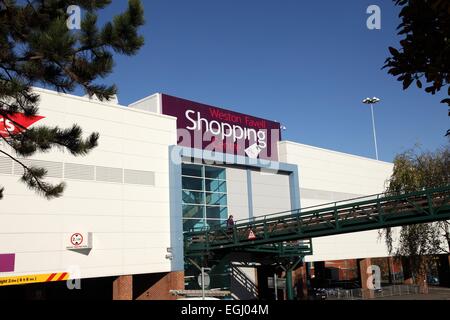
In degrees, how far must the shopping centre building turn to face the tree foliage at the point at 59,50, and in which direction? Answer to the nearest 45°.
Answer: approximately 45° to its right

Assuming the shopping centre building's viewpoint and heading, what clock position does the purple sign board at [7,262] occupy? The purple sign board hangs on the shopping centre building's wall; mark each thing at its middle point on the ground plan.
The purple sign board is roughly at 3 o'clock from the shopping centre building.

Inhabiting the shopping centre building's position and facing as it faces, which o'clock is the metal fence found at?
The metal fence is roughly at 9 o'clock from the shopping centre building.

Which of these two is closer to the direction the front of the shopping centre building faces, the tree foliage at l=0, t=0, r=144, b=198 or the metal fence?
the tree foliage

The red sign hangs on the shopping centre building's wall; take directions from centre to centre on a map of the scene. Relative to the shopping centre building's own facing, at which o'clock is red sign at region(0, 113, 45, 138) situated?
The red sign is roughly at 2 o'clock from the shopping centre building.
